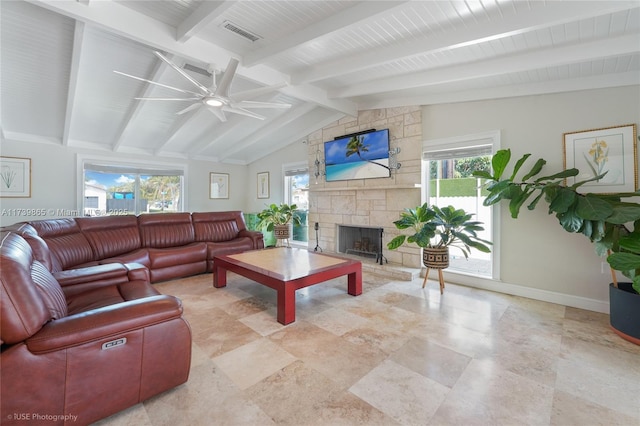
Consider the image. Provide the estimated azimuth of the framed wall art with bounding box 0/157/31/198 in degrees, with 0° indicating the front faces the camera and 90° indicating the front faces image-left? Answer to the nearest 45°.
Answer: approximately 0°

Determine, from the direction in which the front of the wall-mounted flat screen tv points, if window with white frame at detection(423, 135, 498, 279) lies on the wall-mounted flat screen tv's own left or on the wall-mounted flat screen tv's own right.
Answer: on the wall-mounted flat screen tv's own left

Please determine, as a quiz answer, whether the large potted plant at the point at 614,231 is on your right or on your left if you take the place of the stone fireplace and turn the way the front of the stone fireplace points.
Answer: on your left

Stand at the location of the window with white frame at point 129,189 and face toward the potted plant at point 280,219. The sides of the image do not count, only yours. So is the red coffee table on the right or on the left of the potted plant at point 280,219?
right

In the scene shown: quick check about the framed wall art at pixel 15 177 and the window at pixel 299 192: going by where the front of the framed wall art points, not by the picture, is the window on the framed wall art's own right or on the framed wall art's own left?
on the framed wall art's own left

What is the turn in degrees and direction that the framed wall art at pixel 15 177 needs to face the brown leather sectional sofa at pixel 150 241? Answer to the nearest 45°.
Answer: approximately 45° to its left

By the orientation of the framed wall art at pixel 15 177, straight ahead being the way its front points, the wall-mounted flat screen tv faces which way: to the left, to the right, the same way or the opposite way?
to the right
